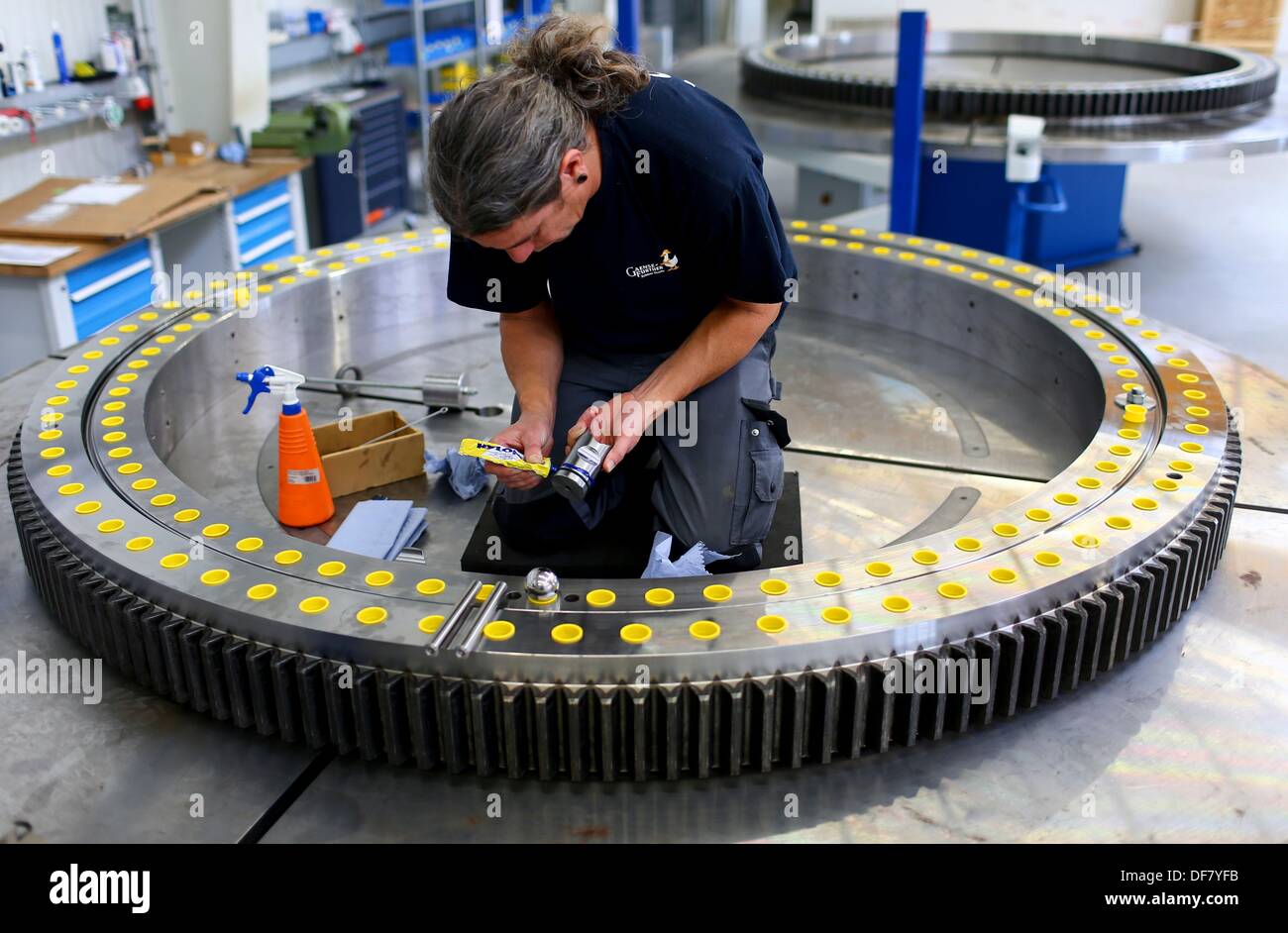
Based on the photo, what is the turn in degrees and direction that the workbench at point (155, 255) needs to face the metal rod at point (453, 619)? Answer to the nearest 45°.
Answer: approximately 45° to its right

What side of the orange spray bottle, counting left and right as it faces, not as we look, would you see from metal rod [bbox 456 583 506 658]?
left

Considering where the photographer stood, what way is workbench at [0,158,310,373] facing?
facing the viewer and to the right of the viewer

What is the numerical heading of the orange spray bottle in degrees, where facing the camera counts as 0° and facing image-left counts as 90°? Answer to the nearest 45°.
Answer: approximately 90°

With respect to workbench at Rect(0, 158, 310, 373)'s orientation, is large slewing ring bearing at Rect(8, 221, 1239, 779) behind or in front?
in front

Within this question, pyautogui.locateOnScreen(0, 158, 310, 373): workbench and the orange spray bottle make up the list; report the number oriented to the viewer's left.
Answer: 1

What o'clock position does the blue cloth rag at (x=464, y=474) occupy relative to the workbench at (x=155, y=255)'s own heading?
The blue cloth rag is roughly at 1 o'clock from the workbench.

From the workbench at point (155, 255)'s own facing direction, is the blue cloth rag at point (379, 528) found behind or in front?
in front

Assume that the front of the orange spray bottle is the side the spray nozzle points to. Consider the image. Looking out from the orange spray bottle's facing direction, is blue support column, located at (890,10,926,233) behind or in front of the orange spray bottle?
behind

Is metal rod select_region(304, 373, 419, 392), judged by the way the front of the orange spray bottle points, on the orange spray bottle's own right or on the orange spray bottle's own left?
on the orange spray bottle's own right

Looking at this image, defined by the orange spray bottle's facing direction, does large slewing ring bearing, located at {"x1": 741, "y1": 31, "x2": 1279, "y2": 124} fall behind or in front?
behind

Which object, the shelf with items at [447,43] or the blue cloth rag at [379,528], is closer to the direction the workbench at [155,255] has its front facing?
the blue cloth rag

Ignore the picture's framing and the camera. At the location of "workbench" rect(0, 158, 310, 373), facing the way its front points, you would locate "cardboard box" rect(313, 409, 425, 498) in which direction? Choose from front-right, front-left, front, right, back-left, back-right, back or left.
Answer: front-right

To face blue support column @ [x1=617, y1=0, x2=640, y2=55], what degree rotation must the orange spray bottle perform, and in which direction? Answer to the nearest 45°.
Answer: approximately 135° to its right

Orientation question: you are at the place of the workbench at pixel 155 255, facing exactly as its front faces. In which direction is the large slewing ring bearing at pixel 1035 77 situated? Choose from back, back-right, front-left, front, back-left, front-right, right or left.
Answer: front-left

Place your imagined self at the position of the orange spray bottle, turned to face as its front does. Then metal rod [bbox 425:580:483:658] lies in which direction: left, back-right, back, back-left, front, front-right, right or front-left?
left
